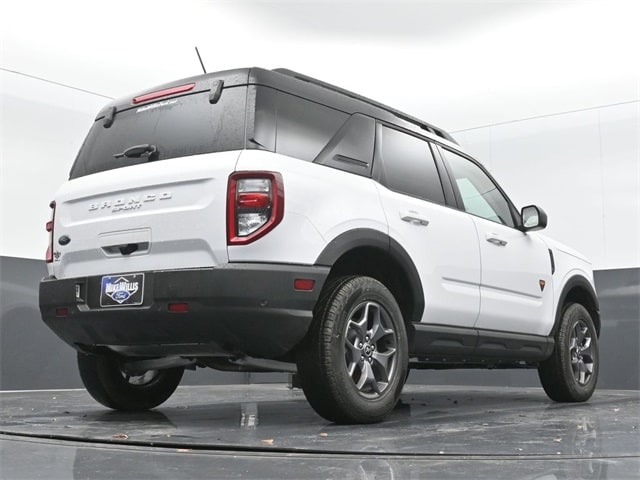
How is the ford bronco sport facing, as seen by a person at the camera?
facing away from the viewer and to the right of the viewer
